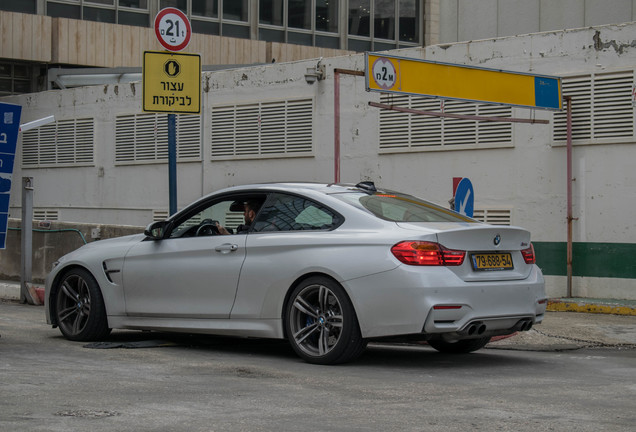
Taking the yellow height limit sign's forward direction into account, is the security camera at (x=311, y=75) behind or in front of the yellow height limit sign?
behind

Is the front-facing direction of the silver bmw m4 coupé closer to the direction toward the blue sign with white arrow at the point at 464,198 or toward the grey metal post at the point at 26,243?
the grey metal post

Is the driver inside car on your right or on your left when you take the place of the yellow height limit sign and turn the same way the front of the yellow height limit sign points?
on your right

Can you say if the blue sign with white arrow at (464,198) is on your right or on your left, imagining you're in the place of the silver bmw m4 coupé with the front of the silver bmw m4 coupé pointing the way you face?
on your right

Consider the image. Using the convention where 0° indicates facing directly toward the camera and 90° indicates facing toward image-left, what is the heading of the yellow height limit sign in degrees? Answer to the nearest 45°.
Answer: approximately 315°

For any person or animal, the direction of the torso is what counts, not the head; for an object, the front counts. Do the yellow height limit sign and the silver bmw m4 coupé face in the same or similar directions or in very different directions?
very different directions

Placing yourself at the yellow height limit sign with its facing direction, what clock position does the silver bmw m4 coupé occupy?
The silver bmw m4 coupé is roughly at 2 o'clock from the yellow height limit sign.

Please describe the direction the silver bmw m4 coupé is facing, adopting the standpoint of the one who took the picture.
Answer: facing away from the viewer and to the left of the viewer

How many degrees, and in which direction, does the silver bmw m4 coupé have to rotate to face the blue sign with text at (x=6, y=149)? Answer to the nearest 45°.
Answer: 0° — it already faces it

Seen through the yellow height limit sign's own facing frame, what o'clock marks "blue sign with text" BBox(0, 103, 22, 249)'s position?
The blue sign with text is roughly at 3 o'clock from the yellow height limit sign.

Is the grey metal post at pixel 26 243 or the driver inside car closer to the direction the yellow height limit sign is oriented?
the driver inside car
